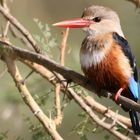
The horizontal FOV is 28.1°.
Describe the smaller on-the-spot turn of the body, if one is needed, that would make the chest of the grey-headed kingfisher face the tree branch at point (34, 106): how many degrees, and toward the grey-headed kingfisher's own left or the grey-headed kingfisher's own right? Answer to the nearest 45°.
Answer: approximately 45° to the grey-headed kingfisher's own right

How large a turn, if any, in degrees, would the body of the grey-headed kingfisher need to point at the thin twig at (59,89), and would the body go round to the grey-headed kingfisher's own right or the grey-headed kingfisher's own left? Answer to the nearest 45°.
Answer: approximately 45° to the grey-headed kingfisher's own right

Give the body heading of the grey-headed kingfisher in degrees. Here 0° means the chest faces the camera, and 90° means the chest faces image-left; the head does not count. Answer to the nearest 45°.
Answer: approximately 45°
